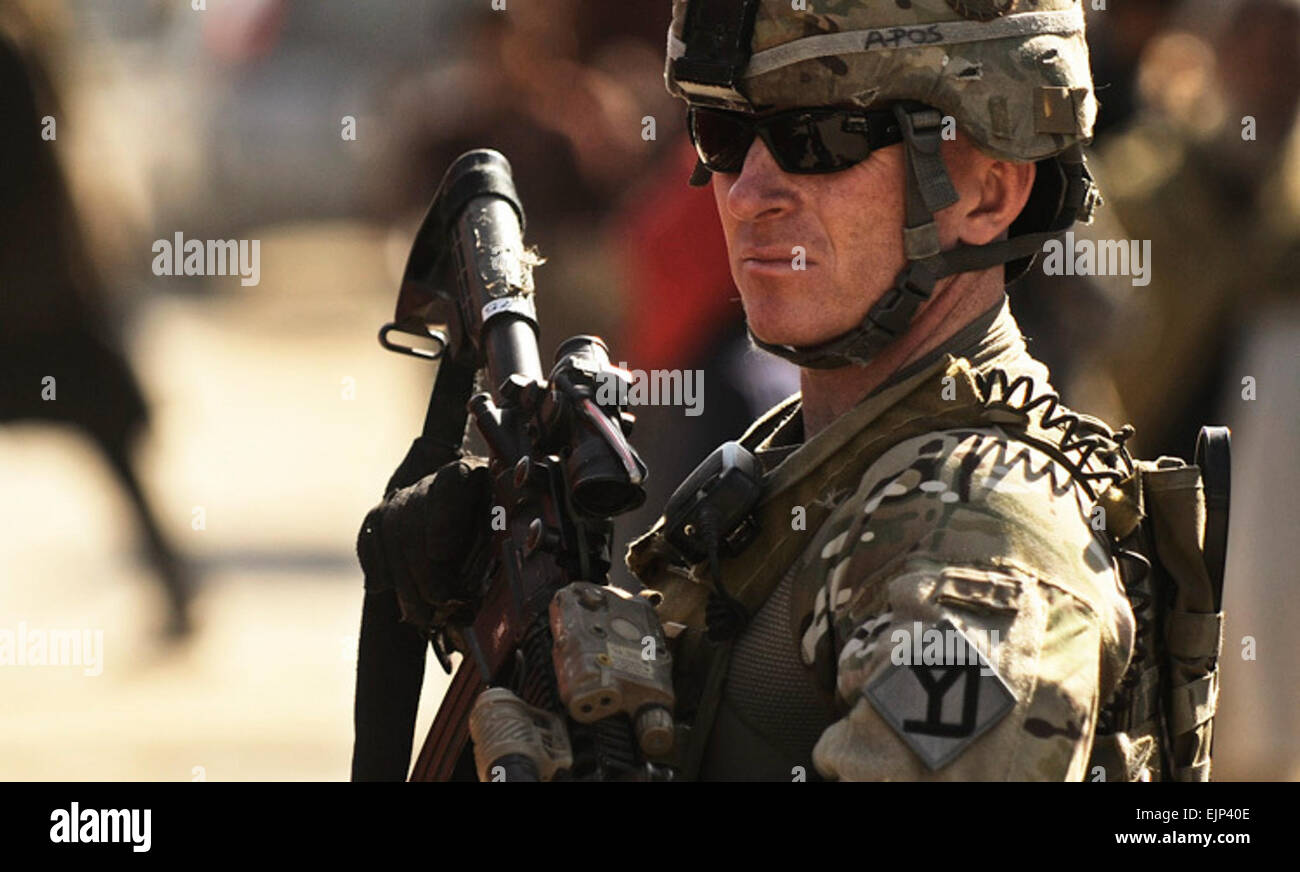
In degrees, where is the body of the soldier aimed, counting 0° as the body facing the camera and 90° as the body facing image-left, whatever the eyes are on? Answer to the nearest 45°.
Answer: approximately 45°

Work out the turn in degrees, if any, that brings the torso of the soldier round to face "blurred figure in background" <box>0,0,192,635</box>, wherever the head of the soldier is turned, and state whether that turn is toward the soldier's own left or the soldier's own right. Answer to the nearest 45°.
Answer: approximately 90° to the soldier's own right

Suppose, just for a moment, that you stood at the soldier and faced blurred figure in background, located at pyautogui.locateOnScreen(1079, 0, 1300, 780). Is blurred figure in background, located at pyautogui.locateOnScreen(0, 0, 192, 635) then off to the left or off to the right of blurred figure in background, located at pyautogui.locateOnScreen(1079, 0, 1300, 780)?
left

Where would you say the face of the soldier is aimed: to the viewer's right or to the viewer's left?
to the viewer's left

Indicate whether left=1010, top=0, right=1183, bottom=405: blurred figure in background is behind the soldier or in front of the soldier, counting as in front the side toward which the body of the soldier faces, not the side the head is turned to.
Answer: behind

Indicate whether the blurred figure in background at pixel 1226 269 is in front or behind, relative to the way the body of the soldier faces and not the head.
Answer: behind

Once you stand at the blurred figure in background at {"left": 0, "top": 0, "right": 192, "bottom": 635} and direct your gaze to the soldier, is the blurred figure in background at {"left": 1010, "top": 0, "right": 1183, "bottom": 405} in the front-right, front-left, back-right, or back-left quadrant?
front-left
